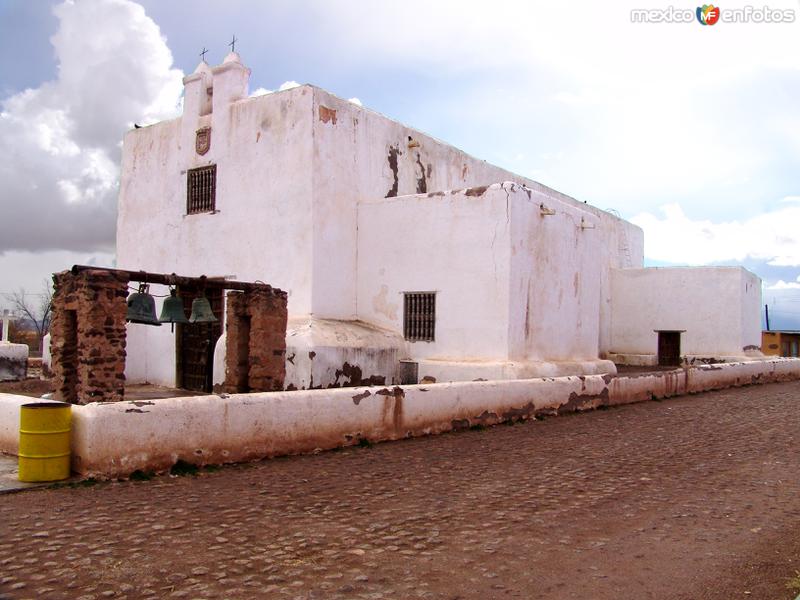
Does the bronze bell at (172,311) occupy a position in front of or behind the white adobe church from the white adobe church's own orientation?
in front

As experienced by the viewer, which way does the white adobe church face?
facing the viewer and to the left of the viewer

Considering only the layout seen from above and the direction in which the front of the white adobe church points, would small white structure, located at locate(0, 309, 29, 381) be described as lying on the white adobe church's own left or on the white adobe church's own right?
on the white adobe church's own right

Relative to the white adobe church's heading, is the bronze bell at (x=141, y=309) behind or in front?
in front
